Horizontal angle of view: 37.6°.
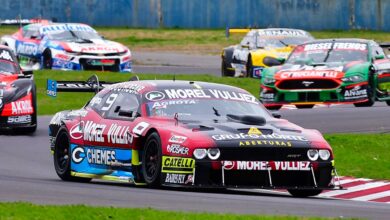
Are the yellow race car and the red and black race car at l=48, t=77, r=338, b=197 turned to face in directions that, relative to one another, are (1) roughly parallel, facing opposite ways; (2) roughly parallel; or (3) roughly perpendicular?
roughly parallel

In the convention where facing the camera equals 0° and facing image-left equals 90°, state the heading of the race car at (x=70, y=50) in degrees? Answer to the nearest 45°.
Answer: approximately 315°

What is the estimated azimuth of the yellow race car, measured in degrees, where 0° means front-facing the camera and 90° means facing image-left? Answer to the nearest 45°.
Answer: approximately 315°

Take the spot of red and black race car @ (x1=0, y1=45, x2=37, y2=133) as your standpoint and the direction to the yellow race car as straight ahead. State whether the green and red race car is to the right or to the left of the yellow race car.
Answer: right

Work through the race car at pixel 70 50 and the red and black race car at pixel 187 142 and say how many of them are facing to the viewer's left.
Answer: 0

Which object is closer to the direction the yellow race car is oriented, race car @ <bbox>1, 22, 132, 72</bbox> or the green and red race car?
the green and red race car

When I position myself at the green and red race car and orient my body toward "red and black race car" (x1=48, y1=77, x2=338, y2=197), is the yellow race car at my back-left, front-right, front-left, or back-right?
back-right

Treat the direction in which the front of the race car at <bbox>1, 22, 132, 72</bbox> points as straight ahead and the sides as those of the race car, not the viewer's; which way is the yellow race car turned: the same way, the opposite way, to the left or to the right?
the same way

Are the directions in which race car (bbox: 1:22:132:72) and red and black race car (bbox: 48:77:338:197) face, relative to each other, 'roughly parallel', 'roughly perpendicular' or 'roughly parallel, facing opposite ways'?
roughly parallel
